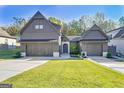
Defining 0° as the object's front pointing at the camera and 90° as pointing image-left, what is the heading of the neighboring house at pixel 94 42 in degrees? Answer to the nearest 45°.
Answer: approximately 0°

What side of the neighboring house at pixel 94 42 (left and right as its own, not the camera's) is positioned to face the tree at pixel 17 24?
right

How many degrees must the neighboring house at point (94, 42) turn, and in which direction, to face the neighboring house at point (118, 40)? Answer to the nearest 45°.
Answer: approximately 135° to its left

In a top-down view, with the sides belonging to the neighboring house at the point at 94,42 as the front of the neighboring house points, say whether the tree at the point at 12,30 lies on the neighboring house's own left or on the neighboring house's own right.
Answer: on the neighboring house's own right
